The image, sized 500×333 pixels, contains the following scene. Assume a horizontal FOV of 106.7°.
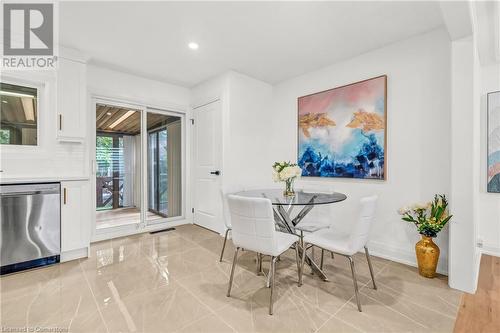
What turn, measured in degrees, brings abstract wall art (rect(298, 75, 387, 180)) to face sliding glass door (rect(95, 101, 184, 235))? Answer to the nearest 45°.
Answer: approximately 45° to its right

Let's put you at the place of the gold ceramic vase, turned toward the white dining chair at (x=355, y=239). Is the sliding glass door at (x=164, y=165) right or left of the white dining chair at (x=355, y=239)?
right

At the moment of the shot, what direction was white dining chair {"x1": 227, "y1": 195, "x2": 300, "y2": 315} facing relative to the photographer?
facing away from the viewer and to the right of the viewer

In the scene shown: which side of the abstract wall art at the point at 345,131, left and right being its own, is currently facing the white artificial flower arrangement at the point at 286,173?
front

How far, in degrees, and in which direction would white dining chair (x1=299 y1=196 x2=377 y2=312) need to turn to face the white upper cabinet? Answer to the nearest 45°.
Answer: approximately 45° to its left

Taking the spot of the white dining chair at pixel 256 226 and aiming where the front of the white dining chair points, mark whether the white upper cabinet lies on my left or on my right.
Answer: on my left

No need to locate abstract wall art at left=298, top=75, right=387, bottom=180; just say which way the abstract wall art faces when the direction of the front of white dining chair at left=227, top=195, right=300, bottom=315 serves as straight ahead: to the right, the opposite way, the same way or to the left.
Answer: the opposite way

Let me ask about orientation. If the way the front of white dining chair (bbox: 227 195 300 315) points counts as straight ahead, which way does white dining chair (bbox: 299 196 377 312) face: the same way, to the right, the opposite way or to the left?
to the left

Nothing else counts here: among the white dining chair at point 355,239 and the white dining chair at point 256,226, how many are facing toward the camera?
0

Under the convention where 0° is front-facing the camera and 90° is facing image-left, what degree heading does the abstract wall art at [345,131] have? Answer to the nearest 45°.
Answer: approximately 45°

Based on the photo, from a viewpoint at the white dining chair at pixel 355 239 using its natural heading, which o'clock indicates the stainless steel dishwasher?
The stainless steel dishwasher is roughly at 10 o'clock from the white dining chair.

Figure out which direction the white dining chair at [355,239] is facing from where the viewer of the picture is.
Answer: facing away from the viewer and to the left of the viewer
